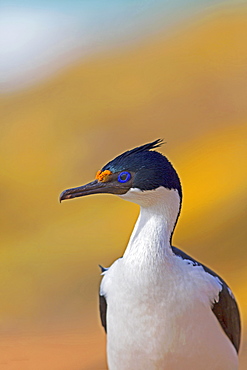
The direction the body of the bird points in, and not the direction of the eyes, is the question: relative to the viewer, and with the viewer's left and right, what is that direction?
facing the viewer and to the left of the viewer
